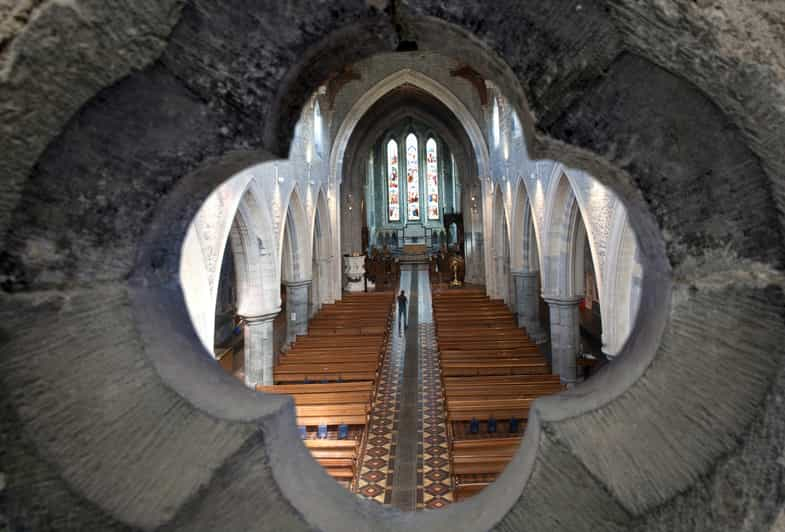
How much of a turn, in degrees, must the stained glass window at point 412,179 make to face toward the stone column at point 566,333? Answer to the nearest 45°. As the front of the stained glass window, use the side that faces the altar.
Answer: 0° — it already faces it

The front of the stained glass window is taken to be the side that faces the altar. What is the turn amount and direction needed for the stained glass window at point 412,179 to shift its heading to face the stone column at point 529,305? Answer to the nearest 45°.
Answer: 0° — it already faces it

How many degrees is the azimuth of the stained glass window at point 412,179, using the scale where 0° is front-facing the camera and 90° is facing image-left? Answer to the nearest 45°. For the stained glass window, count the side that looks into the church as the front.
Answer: approximately 0°

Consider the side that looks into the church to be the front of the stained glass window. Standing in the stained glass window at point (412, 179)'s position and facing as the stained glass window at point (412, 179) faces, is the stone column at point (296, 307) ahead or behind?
ahead

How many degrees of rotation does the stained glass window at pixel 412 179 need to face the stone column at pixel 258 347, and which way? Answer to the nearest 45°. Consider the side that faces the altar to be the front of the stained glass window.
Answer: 0° — it already faces it
